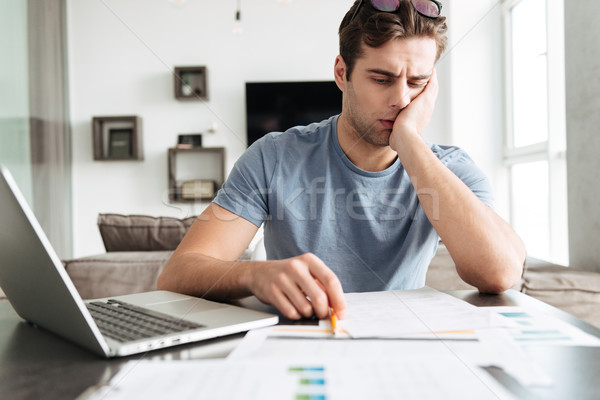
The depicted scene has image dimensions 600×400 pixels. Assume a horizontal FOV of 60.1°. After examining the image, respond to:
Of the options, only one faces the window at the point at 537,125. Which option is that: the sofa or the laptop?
the laptop

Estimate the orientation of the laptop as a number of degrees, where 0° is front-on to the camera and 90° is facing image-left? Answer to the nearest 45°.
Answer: approximately 225°

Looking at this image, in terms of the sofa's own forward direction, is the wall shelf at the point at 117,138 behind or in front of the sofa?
behind

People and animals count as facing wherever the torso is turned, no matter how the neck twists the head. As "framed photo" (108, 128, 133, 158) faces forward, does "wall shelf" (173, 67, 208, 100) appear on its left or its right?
on its left

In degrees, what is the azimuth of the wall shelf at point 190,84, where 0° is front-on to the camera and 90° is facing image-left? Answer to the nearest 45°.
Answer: approximately 0°

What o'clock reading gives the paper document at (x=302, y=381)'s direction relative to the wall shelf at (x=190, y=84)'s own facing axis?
The paper document is roughly at 12 o'clock from the wall shelf.

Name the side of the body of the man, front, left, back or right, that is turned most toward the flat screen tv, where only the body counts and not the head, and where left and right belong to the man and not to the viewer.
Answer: back

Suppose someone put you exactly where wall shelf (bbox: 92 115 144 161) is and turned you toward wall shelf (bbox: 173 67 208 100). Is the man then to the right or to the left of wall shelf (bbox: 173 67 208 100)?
right

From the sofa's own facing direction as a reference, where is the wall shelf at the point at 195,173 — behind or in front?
behind

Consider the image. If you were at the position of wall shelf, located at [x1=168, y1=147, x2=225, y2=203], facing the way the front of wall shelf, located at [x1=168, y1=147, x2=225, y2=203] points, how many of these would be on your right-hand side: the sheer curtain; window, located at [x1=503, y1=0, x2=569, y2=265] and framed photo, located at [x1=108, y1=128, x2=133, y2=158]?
2

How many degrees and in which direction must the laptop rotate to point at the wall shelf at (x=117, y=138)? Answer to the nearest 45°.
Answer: approximately 45° to its left
